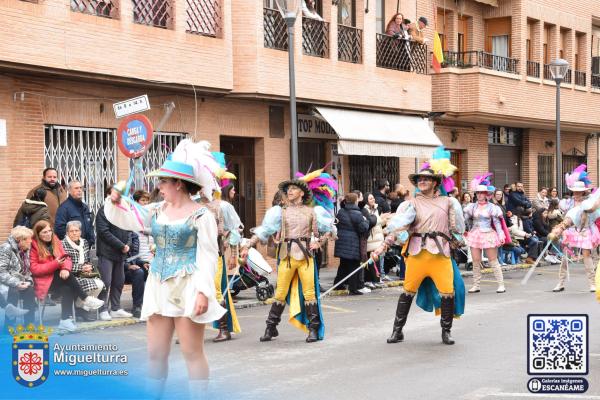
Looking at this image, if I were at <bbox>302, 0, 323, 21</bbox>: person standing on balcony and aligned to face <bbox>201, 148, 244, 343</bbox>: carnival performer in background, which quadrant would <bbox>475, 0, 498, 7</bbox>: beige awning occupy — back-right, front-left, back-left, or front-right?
back-left

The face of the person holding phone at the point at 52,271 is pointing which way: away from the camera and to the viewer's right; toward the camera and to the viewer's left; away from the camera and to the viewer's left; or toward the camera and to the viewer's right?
toward the camera and to the viewer's right

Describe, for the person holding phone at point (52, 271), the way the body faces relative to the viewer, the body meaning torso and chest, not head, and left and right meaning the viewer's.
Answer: facing the viewer and to the right of the viewer

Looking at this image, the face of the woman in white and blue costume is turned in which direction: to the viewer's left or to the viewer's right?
to the viewer's left

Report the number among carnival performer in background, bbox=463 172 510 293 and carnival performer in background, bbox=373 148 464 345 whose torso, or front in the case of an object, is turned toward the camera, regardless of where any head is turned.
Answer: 2

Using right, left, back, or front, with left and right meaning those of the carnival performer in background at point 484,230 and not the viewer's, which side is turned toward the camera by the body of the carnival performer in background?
front

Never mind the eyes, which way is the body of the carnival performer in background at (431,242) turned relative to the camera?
toward the camera

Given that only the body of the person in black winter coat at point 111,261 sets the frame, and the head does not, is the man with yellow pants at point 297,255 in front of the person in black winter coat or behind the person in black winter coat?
in front

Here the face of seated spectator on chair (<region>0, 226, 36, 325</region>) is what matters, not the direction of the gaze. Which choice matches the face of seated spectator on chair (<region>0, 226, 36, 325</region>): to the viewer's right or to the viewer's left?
to the viewer's right

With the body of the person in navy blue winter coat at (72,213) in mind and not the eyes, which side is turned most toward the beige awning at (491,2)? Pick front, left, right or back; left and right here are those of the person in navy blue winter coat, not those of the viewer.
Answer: left

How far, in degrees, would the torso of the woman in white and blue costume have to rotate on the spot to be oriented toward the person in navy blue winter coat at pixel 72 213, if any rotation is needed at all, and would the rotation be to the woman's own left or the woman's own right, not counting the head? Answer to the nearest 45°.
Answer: approximately 135° to the woman's own right
